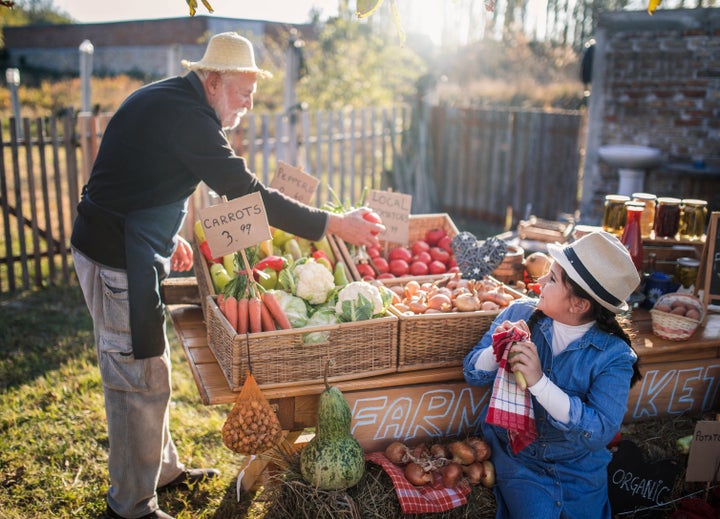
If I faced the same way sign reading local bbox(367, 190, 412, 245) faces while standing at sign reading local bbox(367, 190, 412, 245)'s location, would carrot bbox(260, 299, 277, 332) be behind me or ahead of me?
ahead

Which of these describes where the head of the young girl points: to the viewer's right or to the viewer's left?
to the viewer's left

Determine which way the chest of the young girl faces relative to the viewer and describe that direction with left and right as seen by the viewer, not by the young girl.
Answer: facing the viewer and to the left of the viewer

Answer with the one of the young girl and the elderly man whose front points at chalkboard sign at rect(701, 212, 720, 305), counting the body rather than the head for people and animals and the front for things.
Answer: the elderly man

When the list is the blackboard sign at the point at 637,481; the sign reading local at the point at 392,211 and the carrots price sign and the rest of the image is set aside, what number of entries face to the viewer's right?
0

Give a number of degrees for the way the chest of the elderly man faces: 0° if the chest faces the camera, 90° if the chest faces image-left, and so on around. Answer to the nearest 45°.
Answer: approximately 270°

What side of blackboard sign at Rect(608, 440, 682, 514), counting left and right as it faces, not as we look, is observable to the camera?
front

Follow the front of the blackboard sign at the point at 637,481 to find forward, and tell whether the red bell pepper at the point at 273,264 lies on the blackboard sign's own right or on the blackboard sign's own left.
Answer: on the blackboard sign's own right

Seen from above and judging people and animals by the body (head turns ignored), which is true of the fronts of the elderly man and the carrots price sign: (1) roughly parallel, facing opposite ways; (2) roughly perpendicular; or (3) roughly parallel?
roughly perpendicular

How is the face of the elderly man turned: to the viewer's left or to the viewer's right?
to the viewer's right

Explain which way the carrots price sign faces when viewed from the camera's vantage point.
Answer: facing the viewer

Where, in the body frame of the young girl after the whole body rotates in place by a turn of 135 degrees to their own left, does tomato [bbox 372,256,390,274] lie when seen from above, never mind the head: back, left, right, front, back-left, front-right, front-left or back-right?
back-left

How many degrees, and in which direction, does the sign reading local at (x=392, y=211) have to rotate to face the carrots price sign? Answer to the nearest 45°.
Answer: approximately 45° to its right
